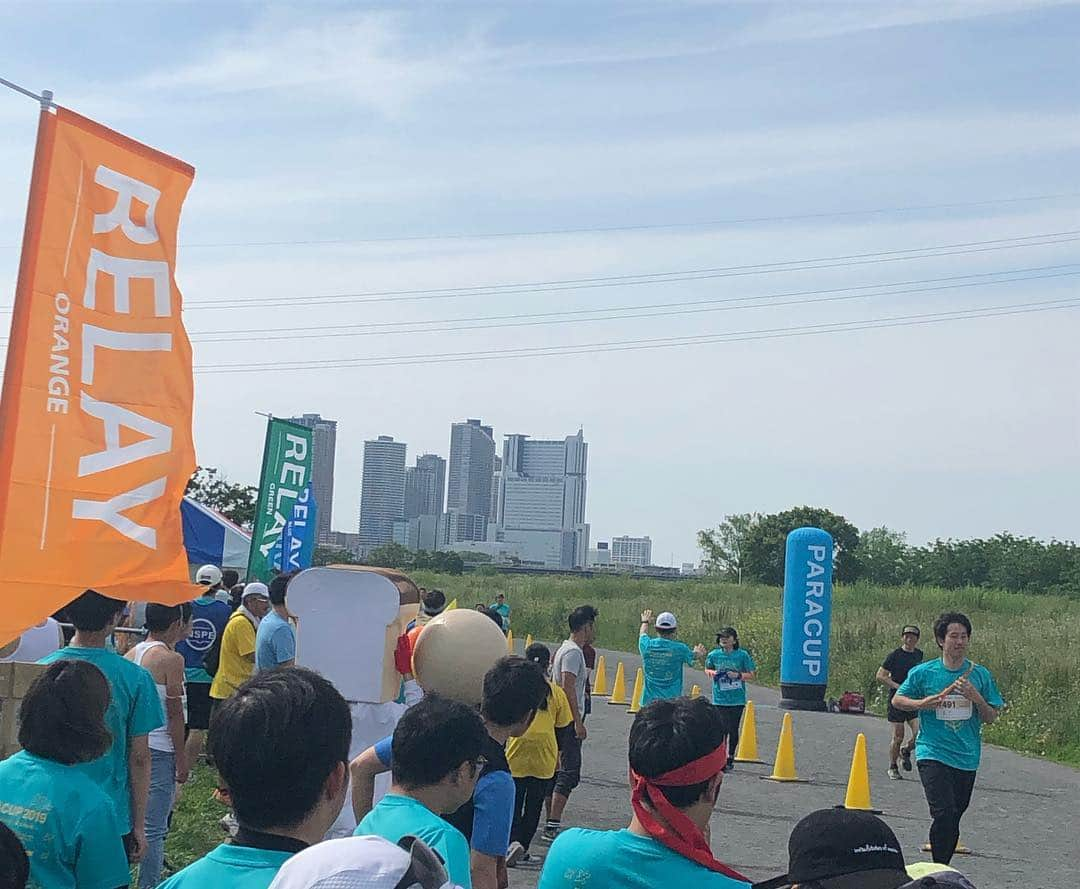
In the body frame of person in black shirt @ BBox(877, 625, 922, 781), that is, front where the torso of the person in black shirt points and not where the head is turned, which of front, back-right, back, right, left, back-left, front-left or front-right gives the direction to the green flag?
right

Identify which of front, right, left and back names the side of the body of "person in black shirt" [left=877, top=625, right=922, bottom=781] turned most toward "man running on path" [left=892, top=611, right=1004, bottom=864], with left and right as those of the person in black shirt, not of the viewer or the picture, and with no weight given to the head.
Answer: front

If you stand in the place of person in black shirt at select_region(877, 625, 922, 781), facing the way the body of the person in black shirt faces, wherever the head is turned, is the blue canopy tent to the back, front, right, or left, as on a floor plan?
right

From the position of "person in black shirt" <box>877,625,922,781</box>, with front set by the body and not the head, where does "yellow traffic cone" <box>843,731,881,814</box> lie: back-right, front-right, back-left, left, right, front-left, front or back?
front

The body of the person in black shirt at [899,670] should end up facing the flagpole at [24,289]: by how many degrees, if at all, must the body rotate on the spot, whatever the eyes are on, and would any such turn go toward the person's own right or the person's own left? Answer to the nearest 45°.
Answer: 0° — they already face it

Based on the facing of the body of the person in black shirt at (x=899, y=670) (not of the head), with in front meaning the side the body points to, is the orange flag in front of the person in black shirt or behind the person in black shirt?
in front

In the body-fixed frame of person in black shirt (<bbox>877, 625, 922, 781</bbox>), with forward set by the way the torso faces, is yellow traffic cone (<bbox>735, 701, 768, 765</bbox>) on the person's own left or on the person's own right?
on the person's own right

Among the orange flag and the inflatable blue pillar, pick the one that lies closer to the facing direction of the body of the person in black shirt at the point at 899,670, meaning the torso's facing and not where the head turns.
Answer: the orange flag

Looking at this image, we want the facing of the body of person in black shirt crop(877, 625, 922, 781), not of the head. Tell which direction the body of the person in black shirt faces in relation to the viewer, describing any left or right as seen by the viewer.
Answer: facing the viewer

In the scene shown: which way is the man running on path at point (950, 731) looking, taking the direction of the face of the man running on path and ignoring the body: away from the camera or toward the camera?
toward the camera

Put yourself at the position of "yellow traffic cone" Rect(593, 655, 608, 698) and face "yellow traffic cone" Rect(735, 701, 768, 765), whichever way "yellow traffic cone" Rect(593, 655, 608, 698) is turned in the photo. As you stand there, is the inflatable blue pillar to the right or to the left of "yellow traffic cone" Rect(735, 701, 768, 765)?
left

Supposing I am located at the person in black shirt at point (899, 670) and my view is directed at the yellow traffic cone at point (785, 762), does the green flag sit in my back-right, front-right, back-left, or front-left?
front-right

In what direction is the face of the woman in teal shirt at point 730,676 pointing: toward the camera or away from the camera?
toward the camera

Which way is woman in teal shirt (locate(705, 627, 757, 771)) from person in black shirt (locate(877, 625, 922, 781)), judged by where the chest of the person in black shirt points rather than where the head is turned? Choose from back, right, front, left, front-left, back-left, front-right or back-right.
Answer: front-right

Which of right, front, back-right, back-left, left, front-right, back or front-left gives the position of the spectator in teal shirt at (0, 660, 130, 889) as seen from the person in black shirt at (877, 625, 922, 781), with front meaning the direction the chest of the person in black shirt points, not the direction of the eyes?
front

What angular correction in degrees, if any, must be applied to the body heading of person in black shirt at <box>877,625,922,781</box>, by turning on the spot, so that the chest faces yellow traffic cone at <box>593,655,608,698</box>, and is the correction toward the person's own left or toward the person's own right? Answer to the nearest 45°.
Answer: approximately 135° to the person's own right

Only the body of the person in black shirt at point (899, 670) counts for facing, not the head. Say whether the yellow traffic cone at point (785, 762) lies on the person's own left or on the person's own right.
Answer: on the person's own right
